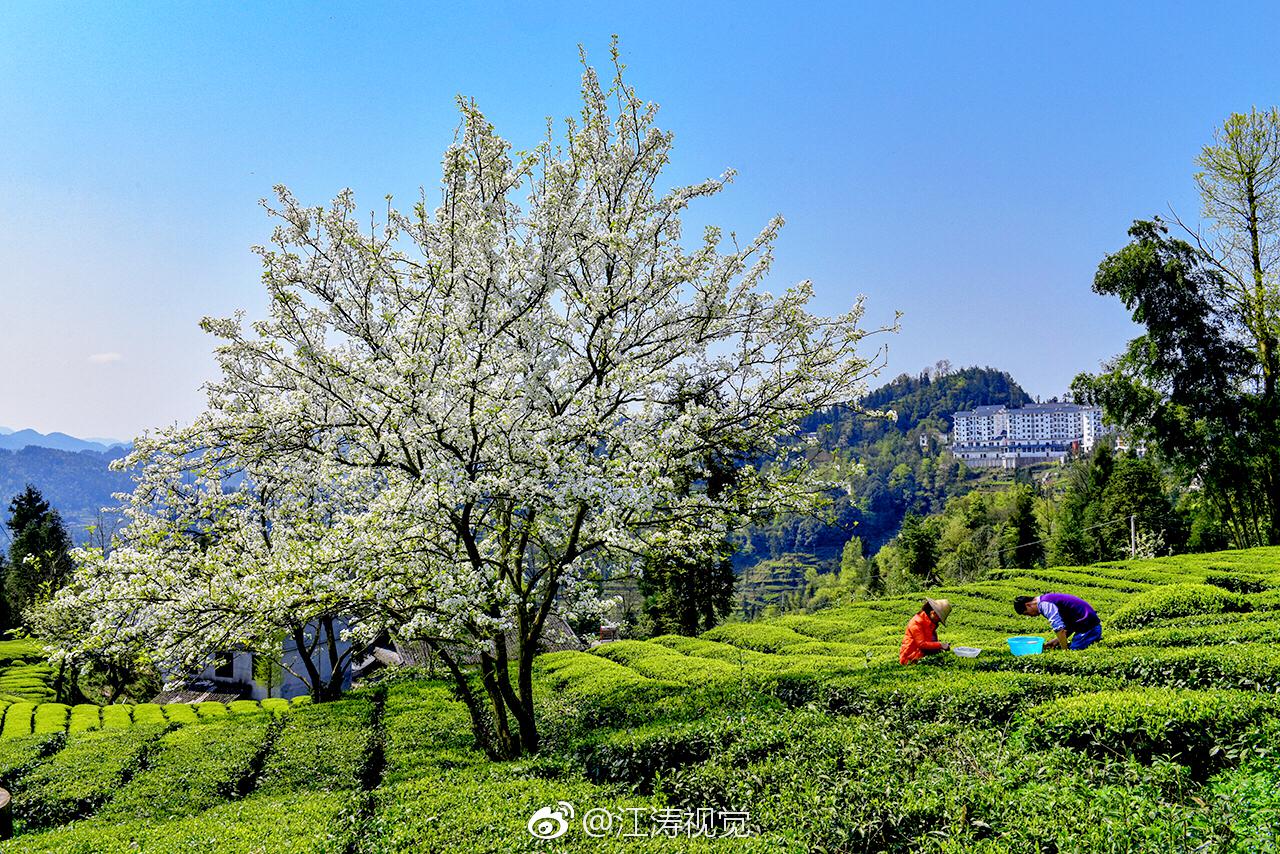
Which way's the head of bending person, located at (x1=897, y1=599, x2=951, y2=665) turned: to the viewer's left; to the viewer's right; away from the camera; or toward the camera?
to the viewer's right

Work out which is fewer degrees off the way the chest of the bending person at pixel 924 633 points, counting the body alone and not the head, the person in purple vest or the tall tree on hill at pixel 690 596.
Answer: the person in purple vest

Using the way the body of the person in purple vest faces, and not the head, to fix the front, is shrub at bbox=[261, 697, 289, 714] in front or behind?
in front

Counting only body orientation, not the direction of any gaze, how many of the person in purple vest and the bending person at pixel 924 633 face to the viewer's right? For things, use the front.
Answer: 1

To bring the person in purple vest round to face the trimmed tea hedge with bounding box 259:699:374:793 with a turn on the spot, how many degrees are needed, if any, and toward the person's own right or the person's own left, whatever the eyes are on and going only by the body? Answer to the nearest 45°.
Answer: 0° — they already face it

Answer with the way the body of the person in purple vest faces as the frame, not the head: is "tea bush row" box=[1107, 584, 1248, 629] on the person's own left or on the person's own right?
on the person's own right

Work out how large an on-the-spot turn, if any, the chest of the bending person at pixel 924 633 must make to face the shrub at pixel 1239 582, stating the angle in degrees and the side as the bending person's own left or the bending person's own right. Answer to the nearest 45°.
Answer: approximately 45° to the bending person's own left

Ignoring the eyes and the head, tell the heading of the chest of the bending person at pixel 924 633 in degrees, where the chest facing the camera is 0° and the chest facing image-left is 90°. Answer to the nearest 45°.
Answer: approximately 270°

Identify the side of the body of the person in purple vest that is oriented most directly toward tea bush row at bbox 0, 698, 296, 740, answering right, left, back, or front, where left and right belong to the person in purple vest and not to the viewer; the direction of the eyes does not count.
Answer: front

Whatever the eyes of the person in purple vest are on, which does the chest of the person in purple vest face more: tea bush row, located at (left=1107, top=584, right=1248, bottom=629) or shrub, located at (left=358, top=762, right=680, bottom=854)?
the shrub

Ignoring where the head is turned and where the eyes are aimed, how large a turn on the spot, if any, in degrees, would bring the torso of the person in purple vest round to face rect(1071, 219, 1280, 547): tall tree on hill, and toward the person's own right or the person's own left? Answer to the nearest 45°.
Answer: approximately 90° to the person's own right

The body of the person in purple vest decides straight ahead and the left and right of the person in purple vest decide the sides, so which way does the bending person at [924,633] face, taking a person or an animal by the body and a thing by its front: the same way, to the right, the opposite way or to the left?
the opposite way

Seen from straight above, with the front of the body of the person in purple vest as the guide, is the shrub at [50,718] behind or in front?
in front

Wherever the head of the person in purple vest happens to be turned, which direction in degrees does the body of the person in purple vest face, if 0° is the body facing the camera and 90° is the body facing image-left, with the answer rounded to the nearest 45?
approximately 90°
